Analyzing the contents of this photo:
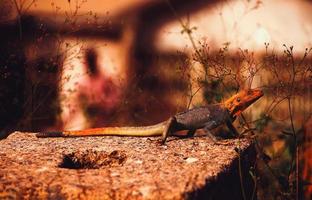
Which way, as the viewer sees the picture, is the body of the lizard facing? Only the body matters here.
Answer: to the viewer's right
